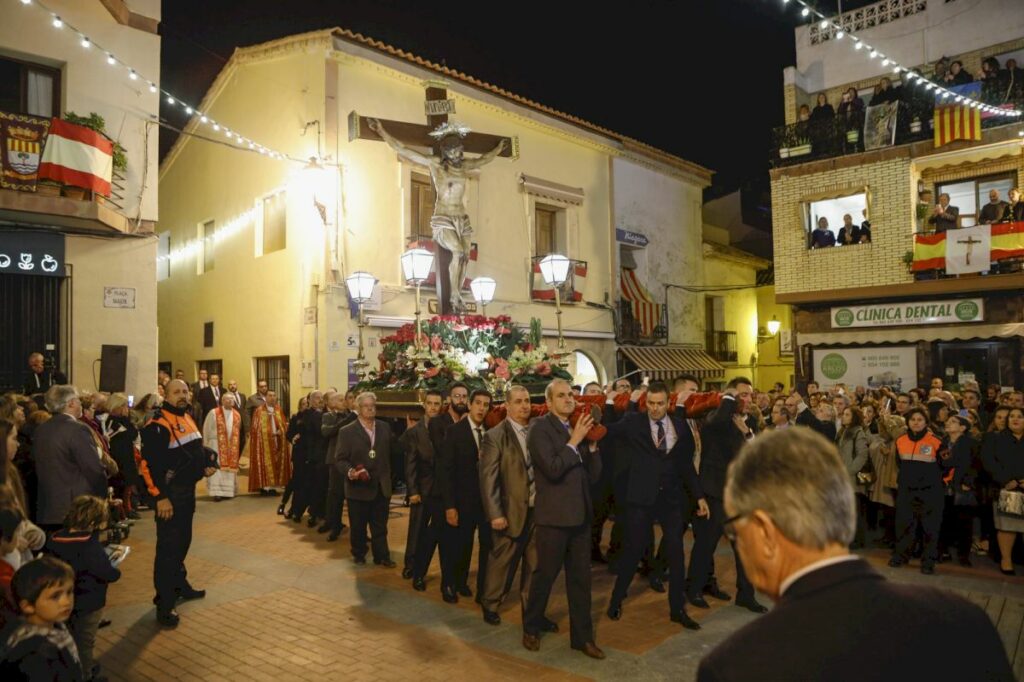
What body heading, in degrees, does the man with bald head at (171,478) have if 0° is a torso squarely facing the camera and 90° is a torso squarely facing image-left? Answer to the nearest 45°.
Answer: approximately 315°

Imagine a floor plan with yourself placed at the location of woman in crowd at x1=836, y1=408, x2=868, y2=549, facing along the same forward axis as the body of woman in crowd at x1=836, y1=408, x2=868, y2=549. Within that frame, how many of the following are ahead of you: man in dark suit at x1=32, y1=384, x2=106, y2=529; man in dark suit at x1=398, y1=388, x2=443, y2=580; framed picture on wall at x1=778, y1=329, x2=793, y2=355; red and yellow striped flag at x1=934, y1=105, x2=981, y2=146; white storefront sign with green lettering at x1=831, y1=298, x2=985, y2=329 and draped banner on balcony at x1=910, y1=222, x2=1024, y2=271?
2

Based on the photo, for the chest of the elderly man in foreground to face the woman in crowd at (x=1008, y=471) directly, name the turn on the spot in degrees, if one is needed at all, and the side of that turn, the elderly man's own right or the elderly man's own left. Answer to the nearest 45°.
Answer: approximately 45° to the elderly man's own right

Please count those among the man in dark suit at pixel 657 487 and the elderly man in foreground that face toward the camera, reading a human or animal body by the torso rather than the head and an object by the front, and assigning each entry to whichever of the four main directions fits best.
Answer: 1

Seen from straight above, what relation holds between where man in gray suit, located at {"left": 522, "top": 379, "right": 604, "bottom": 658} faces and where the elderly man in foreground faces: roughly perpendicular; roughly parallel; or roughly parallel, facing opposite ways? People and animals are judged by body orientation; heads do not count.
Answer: roughly parallel, facing opposite ways

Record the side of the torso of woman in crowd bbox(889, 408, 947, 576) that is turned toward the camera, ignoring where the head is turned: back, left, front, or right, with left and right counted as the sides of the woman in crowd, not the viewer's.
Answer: front

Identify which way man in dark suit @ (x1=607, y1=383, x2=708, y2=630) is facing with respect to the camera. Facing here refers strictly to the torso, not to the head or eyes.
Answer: toward the camera

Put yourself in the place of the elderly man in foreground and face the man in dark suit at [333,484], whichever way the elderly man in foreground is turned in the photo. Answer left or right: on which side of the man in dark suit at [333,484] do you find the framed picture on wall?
right

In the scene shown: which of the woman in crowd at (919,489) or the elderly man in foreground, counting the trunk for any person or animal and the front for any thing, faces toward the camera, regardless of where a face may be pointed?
the woman in crowd

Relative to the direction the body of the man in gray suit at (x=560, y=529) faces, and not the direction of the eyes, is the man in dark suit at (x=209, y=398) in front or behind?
behind

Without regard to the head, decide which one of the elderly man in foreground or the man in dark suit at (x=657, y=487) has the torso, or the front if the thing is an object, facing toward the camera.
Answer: the man in dark suit

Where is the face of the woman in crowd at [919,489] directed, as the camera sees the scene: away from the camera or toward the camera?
toward the camera

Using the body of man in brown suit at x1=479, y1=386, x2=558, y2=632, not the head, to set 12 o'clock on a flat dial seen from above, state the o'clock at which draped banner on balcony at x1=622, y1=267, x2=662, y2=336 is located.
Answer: The draped banner on balcony is roughly at 8 o'clock from the man in brown suit.

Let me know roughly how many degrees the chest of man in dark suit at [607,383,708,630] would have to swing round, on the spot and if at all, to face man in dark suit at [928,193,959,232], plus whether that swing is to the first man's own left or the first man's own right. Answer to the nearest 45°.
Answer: approximately 135° to the first man's own left

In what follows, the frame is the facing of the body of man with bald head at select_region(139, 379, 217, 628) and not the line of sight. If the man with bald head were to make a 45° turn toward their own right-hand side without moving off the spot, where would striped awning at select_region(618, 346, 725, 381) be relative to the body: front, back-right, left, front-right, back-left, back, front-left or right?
back-left

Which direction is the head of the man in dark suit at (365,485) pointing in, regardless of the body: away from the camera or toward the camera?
toward the camera
